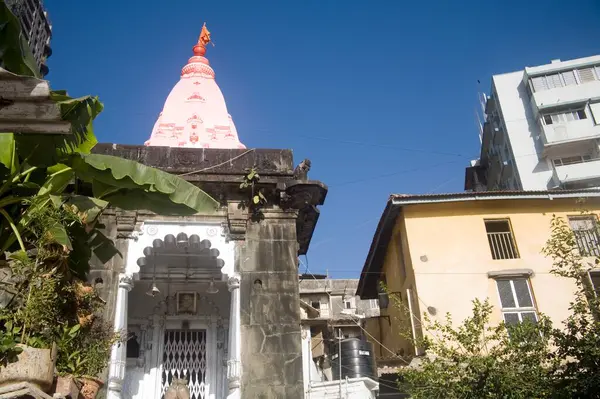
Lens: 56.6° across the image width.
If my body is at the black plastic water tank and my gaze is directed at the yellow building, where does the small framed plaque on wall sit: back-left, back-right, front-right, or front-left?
back-right

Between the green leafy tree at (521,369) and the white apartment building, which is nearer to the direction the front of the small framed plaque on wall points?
the green leafy tree

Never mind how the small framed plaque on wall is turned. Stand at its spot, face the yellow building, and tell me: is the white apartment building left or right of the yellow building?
left

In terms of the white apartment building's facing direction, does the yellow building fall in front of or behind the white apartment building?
in front

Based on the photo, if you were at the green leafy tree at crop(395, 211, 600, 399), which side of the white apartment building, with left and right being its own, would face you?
front

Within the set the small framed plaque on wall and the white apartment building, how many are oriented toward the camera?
2

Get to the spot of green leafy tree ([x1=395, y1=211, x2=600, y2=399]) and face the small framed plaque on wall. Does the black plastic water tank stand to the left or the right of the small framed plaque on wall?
right

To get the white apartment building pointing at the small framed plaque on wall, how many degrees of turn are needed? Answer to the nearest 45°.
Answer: approximately 45° to its right

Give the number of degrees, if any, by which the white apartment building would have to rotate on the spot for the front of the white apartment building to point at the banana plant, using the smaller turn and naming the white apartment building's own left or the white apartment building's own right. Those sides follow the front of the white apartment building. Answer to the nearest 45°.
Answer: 0° — it already faces it

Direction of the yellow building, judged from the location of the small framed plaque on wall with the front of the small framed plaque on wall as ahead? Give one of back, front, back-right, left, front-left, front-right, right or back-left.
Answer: left

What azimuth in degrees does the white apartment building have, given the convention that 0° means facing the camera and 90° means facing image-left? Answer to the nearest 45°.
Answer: approximately 0°
